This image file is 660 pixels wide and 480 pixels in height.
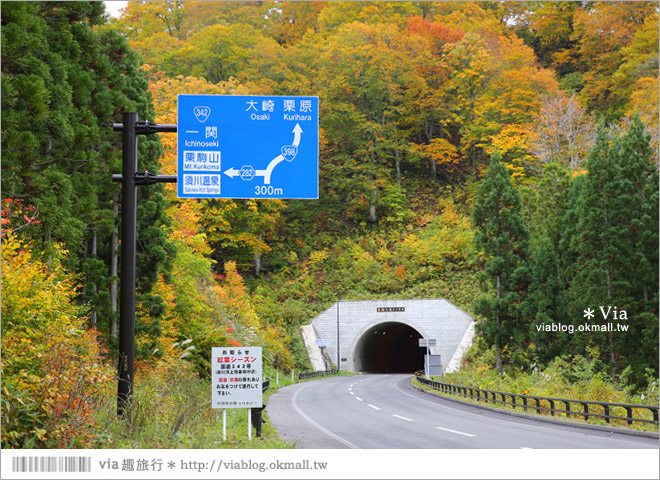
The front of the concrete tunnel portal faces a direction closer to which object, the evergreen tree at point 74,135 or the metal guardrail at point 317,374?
the evergreen tree

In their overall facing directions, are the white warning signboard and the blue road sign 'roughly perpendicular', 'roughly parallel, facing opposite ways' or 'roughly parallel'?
roughly parallel

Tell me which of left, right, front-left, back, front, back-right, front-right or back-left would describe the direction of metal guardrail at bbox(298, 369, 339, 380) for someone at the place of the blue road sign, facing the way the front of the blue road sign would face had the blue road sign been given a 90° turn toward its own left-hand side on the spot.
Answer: left

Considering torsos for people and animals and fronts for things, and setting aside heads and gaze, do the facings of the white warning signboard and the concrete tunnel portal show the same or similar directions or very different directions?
same or similar directions

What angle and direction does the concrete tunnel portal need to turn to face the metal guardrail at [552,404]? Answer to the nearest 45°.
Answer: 0° — it already faces it

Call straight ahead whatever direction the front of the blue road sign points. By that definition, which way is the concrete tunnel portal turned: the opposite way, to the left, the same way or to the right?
the same way

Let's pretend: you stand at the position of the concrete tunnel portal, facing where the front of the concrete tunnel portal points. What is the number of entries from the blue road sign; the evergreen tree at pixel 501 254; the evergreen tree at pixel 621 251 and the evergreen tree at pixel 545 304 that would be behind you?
0

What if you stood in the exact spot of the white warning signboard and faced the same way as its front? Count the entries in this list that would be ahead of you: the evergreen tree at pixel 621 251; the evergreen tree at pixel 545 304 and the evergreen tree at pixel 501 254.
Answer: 0

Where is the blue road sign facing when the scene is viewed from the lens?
facing the viewer

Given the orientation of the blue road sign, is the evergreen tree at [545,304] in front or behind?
behind

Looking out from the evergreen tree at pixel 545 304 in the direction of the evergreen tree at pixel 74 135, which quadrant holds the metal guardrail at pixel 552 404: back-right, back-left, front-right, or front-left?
front-left

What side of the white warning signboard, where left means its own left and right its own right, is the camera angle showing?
front
